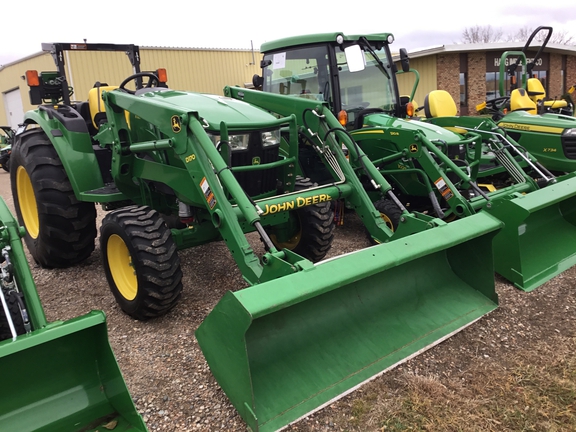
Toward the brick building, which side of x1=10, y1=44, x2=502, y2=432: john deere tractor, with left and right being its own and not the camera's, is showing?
left

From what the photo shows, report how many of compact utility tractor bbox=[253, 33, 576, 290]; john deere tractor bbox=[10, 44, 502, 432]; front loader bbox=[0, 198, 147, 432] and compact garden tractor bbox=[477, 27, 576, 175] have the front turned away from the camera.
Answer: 0

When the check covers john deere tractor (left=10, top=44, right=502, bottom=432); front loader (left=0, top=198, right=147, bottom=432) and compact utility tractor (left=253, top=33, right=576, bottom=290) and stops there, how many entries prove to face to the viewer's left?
0

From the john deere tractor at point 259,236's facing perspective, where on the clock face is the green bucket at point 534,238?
The green bucket is roughly at 10 o'clock from the john deere tractor.

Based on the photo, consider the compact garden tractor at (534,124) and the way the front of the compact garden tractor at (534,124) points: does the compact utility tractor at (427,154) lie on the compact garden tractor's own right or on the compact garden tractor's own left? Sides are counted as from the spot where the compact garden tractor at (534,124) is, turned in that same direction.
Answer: on the compact garden tractor's own right

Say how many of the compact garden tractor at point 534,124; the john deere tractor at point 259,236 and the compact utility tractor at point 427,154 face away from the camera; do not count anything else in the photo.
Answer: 0

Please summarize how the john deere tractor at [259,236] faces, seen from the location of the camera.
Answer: facing the viewer and to the right of the viewer

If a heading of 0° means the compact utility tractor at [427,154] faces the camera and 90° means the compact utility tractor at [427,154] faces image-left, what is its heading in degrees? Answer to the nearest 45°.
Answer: approximately 315°

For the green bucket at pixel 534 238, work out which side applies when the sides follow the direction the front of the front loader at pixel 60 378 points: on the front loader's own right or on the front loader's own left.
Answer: on the front loader's own left

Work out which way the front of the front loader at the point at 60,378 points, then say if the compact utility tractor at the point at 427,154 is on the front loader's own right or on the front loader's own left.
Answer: on the front loader's own left

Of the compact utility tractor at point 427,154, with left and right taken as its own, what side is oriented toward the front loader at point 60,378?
right

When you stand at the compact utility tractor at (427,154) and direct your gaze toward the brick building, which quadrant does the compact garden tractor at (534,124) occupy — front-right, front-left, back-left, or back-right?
front-right

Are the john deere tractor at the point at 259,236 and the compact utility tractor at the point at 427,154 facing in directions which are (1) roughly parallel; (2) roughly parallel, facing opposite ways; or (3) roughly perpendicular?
roughly parallel
